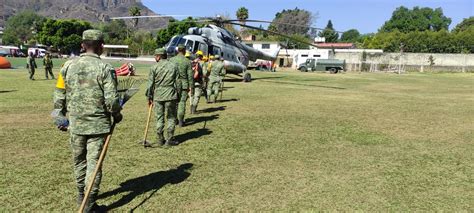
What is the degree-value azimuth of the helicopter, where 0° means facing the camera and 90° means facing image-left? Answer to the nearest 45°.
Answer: approximately 45°

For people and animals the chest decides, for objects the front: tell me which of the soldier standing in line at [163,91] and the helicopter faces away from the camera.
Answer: the soldier standing in line

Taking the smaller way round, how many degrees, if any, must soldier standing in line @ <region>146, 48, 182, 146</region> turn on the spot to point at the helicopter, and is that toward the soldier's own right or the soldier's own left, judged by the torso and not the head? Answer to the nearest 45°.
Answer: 0° — they already face it

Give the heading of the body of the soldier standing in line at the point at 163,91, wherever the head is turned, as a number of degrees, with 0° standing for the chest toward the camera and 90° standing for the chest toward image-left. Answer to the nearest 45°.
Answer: approximately 180°

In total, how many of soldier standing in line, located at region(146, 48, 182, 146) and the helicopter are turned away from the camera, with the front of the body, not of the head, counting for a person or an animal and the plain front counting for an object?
1

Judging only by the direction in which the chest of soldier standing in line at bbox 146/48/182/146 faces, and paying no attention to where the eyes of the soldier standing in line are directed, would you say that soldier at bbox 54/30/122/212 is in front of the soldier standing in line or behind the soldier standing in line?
behind

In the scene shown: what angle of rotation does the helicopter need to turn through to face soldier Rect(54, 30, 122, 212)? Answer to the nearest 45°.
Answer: approximately 45° to its left
